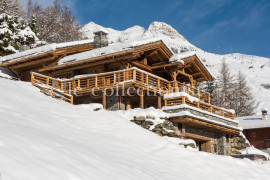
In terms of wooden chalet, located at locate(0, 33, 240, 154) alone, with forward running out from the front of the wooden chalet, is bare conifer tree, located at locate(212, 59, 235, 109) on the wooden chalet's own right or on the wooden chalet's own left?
on the wooden chalet's own left
